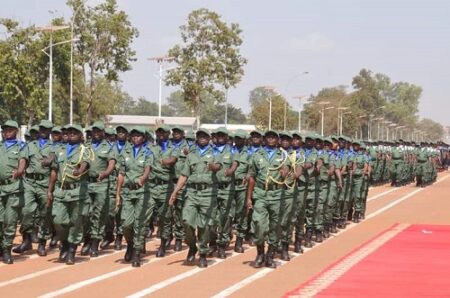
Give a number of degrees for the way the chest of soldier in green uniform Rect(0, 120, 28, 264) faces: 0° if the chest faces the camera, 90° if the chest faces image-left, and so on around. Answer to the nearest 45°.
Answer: approximately 45°

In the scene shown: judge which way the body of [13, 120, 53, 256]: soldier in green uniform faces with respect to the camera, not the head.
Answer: toward the camera

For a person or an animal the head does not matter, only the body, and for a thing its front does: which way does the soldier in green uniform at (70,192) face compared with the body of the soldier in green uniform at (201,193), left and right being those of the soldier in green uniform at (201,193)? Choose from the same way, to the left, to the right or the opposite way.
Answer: the same way

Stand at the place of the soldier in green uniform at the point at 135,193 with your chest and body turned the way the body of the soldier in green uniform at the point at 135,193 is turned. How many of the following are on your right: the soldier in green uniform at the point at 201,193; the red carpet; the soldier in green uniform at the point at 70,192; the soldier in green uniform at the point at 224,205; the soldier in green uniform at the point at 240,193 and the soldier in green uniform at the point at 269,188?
1

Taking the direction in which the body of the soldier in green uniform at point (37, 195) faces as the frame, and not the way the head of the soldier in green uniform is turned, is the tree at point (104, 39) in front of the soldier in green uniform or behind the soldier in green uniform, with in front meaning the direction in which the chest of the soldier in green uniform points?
behind

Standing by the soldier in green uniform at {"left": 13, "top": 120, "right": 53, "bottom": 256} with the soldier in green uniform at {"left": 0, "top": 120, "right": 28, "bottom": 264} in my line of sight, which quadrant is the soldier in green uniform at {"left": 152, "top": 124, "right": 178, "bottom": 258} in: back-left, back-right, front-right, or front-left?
back-left

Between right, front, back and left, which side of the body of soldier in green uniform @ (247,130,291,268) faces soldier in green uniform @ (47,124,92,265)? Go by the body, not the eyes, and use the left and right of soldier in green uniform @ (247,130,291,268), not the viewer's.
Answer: right

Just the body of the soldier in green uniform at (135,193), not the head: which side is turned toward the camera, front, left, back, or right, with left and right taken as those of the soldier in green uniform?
front

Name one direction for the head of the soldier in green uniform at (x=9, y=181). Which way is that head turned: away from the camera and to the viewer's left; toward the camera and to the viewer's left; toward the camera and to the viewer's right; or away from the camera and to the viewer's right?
toward the camera and to the viewer's left

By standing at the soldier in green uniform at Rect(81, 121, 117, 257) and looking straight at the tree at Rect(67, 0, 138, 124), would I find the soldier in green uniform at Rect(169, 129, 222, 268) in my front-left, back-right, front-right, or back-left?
back-right

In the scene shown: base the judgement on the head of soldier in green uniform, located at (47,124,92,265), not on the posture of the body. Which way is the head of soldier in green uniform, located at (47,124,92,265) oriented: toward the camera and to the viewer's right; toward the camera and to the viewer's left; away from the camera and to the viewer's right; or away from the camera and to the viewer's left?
toward the camera and to the viewer's left

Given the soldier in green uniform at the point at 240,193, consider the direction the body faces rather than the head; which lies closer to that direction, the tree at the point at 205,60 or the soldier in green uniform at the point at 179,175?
the soldier in green uniform
